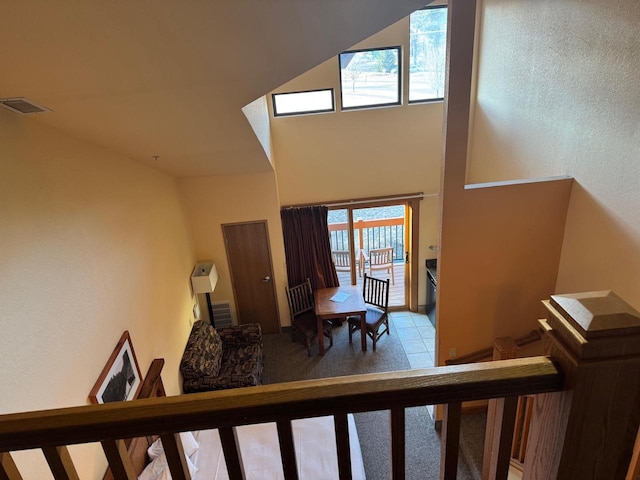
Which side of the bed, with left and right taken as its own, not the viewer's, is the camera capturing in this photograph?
right

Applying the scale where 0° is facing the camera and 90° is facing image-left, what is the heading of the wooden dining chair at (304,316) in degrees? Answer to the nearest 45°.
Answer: approximately 315°

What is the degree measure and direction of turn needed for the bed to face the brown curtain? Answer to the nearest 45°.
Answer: approximately 45° to its left

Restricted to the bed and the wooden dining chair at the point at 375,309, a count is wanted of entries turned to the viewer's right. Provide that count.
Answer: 1

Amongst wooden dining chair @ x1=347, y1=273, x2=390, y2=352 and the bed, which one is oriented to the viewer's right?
the bed
